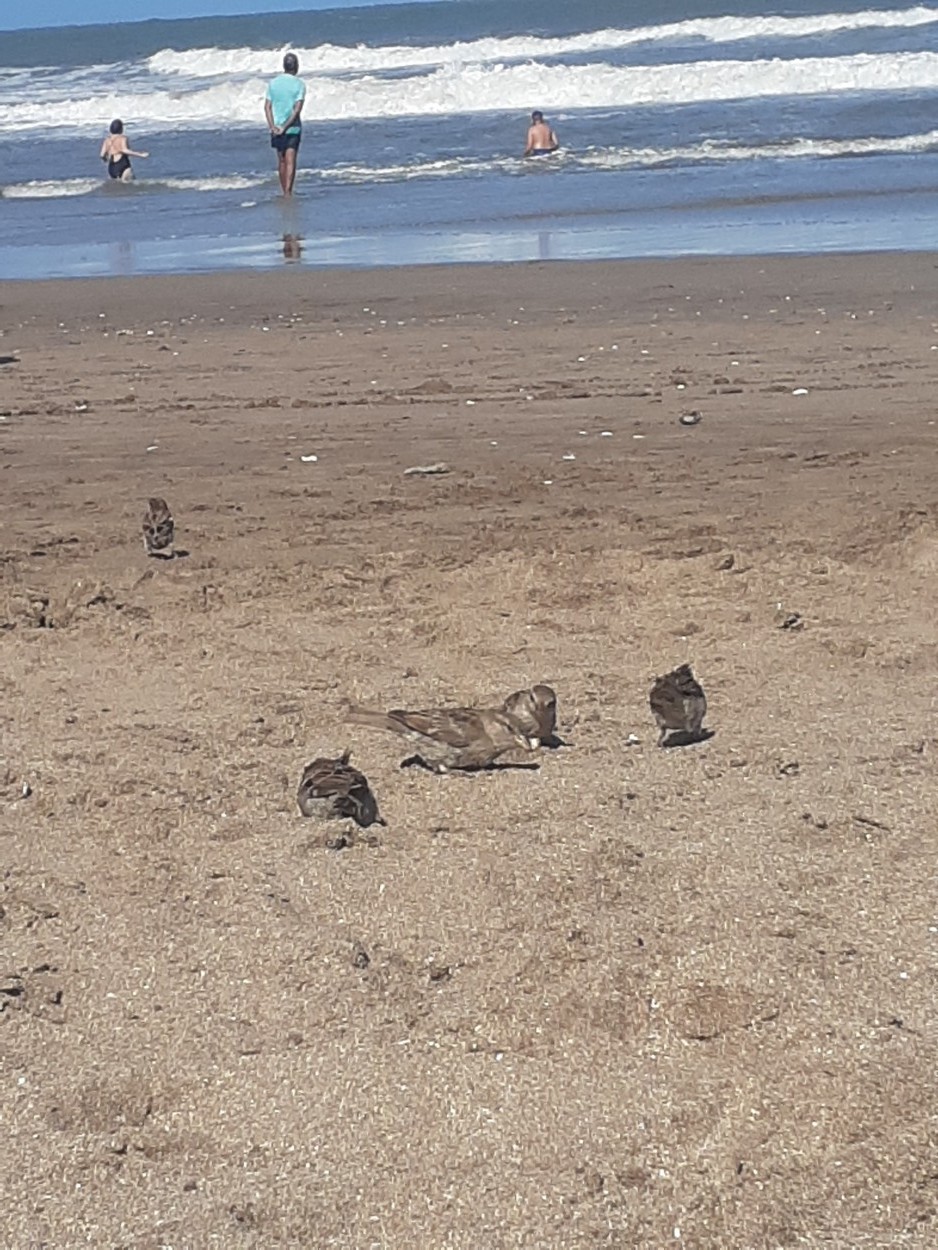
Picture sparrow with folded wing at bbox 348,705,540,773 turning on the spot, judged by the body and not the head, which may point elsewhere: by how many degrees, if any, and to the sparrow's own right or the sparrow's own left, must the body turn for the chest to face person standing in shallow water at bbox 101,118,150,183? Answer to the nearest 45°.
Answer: approximately 90° to the sparrow's own left

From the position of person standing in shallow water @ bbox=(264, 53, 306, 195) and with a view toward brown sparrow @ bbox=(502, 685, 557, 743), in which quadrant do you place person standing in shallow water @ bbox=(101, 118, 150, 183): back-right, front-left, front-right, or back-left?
back-right

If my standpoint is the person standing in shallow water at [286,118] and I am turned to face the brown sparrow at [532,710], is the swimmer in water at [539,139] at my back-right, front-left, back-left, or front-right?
back-left

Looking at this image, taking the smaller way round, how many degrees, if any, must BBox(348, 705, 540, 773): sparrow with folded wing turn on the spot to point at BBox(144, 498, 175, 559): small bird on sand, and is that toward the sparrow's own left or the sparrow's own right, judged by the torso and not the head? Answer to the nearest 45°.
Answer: approximately 135° to the sparrow's own left

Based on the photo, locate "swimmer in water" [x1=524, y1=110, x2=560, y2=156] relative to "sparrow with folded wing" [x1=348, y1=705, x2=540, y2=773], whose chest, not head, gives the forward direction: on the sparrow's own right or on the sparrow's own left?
on the sparrow's own left

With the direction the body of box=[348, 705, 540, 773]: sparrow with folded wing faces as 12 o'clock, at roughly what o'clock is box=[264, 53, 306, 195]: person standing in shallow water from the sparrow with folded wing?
The person standing in shallow water is roughly at 9 o'clock from the sparrow with folded wing.

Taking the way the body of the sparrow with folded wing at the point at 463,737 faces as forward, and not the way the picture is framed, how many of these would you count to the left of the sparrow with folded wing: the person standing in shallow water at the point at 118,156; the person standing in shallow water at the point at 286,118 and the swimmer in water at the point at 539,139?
3

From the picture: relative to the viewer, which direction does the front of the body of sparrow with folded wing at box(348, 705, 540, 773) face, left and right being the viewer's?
facing to the right of the viewer
